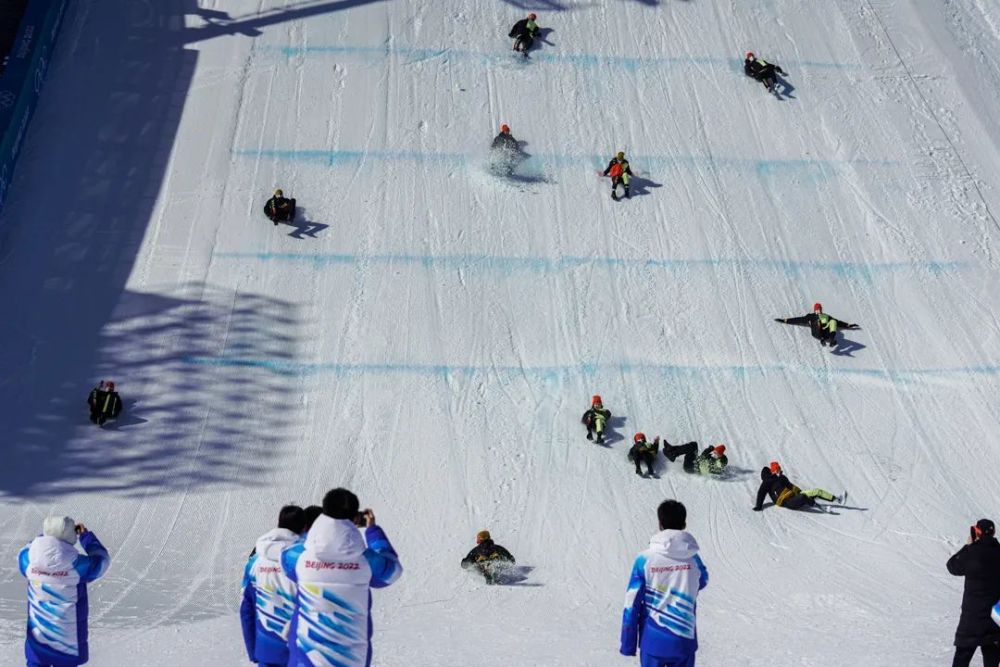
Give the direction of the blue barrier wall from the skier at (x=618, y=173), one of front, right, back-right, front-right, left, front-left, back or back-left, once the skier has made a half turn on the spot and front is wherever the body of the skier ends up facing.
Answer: left

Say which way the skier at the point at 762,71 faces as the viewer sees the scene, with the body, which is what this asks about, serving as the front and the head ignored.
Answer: toward the camera

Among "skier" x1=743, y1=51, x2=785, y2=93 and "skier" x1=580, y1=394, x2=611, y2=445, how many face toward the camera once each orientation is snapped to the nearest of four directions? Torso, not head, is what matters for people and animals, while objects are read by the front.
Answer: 2

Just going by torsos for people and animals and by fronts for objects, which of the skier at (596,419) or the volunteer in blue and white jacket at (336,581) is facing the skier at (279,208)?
the volunteer in blue and white jacket

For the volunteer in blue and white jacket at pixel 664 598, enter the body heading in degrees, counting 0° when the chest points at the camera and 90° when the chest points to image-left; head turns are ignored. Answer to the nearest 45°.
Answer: approximately 180°

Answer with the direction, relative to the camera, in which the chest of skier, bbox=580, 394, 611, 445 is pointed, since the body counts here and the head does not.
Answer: toward the camera

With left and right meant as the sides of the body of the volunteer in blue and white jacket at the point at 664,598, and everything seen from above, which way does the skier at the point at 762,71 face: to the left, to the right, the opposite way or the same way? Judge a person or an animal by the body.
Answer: the opposite way

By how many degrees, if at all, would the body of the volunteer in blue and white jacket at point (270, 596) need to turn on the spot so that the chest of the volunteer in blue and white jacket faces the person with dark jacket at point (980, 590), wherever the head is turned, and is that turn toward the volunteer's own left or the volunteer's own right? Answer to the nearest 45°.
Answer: approximately 45° to the volunteer's own right

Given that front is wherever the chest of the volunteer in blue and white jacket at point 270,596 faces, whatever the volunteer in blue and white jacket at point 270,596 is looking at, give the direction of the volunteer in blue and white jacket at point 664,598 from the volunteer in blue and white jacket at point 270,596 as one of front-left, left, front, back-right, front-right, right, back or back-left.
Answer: front-right

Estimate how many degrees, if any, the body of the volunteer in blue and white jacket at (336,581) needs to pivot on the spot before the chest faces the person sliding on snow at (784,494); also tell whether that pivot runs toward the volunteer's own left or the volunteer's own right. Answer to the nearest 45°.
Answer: approximately 45° to the volunteer's own right

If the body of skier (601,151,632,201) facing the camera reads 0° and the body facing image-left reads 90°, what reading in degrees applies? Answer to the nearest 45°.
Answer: approximately 0°

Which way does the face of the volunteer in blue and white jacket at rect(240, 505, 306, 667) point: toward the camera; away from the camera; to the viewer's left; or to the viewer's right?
away from the camera

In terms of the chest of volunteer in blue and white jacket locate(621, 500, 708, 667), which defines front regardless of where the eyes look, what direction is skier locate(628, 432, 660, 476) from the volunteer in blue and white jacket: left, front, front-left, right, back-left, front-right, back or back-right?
front

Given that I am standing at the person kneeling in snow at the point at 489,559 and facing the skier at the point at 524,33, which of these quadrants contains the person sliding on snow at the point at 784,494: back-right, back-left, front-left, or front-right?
front-right

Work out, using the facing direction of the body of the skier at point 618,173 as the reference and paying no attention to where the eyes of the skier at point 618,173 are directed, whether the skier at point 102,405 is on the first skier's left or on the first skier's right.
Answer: on the first skier's right

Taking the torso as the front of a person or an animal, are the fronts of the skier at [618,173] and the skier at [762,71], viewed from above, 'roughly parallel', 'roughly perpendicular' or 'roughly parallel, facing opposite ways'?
roughly parallel

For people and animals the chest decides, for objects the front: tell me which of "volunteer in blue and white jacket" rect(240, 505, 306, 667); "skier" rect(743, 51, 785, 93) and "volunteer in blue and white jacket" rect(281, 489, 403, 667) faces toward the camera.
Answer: the skier

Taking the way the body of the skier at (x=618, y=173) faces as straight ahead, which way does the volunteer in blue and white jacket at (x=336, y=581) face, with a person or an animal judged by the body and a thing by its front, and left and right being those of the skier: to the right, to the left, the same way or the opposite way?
the opposite way
